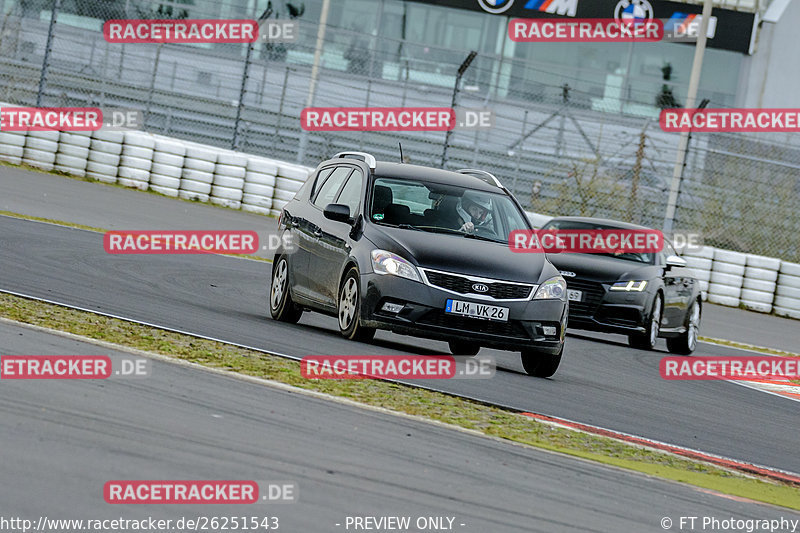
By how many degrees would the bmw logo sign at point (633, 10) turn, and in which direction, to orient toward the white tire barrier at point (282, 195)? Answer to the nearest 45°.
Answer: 0° — it already faces it

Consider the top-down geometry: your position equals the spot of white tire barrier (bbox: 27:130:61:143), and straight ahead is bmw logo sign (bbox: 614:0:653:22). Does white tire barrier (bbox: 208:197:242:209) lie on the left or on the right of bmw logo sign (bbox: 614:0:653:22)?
right

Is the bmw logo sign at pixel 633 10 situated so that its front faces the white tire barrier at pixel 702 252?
yes

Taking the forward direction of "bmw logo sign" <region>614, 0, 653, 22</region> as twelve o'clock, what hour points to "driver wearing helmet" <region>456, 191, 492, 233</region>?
The driver wearing helmet is roughly at 12 o'clock from the bmw logo sign.

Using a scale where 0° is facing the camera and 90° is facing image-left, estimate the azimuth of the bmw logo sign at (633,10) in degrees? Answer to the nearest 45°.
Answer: approximately 0°

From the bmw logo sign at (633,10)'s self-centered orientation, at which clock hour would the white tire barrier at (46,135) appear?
The white tire barrier is roughly at 1 o'clock from the bmw logo sign.
